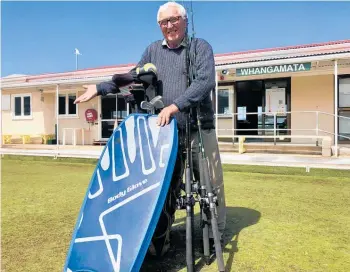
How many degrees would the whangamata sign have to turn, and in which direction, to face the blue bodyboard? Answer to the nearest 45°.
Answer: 0° — it already faces it

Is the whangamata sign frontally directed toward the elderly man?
yes

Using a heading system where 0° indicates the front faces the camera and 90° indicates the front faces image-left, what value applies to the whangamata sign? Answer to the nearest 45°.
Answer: approximately 0°
